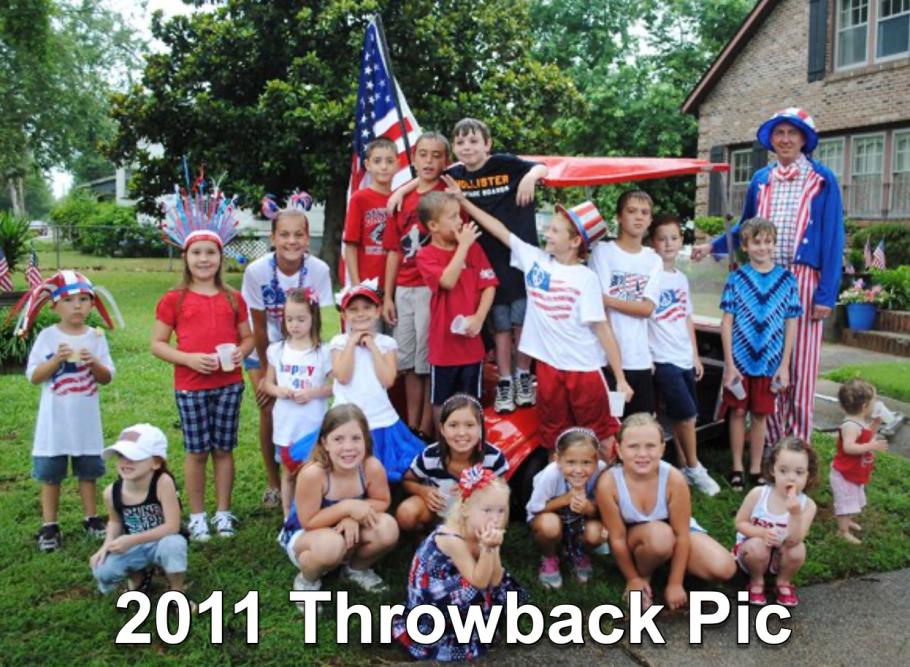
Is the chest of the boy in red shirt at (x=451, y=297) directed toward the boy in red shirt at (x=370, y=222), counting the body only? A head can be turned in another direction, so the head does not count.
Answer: no

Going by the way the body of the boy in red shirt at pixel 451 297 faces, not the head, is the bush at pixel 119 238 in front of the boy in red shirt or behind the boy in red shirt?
behind

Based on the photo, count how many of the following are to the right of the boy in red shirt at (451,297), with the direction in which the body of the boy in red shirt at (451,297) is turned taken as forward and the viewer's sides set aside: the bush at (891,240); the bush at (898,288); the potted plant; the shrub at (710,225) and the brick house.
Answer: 0

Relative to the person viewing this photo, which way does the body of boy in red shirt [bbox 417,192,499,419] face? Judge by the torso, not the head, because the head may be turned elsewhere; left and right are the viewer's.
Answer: facing the viewer and to the right of the viewer

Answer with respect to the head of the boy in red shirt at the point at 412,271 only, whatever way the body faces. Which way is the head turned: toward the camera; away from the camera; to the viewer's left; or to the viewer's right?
toward the camera

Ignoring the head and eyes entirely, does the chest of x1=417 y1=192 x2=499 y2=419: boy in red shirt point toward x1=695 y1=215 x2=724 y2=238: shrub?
no

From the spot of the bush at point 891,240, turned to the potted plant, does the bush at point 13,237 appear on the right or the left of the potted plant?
right

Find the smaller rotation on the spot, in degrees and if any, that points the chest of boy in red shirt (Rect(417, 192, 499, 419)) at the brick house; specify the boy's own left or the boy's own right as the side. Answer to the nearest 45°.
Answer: approximately 90° to the boy's own left

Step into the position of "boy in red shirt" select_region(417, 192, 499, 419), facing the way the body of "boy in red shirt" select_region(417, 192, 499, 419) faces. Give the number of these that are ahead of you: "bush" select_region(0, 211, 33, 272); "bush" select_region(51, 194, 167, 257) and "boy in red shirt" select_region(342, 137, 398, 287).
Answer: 0

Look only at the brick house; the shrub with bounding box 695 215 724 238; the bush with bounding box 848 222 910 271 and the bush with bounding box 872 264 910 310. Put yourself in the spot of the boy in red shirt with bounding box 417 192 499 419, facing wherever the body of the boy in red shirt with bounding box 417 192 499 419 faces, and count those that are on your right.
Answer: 0

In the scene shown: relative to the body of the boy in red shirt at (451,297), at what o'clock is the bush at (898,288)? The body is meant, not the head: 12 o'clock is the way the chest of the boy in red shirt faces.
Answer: The bush is roughly at 9 o'clock from the boy in red shirt.

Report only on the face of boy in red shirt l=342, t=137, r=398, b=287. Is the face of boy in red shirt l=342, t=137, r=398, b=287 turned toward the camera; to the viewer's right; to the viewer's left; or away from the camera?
toward the camera

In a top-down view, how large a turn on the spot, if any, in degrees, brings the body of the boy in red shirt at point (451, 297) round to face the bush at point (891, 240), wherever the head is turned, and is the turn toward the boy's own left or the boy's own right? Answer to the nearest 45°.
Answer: approximately 90° to the boy's own left

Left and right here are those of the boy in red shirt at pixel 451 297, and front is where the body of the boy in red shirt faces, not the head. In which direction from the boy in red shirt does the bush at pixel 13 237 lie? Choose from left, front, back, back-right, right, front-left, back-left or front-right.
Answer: back
